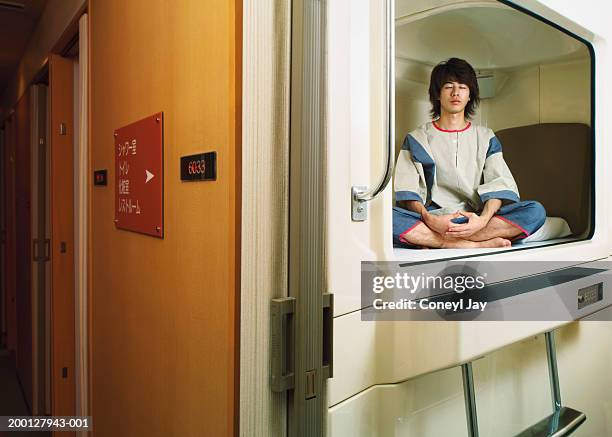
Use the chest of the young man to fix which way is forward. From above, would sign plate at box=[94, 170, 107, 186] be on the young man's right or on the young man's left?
on the young man's right

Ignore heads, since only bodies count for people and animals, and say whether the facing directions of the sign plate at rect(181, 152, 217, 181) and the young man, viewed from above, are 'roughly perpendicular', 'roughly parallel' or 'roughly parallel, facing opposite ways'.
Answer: roughly perpendicular

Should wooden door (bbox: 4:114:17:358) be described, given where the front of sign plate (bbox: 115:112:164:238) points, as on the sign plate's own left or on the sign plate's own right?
on the sign plate's own right

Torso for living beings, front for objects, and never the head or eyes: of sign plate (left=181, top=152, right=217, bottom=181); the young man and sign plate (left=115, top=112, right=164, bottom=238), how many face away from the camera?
0

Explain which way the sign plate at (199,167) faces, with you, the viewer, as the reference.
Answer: facing the viewer and to the left of the viewer

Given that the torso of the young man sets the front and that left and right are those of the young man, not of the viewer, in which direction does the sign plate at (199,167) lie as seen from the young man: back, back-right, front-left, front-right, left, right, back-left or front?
front-right

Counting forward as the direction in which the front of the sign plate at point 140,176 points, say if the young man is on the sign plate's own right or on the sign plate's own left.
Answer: on the sign plate's own left

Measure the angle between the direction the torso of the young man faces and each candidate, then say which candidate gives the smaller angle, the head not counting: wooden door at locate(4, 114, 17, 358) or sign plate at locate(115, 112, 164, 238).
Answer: the sign plate

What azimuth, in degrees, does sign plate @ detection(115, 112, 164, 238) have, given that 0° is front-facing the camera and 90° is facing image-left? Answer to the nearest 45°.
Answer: approximately 45°

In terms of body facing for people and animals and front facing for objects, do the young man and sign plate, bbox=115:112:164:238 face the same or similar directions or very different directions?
same or similar directions

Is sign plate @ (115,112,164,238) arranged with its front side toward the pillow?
no

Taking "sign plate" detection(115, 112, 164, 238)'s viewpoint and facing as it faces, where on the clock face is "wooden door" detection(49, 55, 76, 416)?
The wooden door is roughly at 4 o'clock from the sign plate.

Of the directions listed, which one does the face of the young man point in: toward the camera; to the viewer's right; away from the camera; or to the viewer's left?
toward the camera

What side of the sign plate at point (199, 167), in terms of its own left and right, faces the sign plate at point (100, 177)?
right

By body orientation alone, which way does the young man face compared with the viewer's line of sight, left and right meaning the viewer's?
facing the viewer

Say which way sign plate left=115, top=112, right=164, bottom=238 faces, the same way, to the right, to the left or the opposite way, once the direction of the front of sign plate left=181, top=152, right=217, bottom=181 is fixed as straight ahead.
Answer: the same way

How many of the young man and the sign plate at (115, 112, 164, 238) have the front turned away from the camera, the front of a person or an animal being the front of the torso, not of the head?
0

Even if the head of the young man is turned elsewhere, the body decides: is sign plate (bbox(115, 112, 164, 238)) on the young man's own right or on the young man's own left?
on the young man's own right
